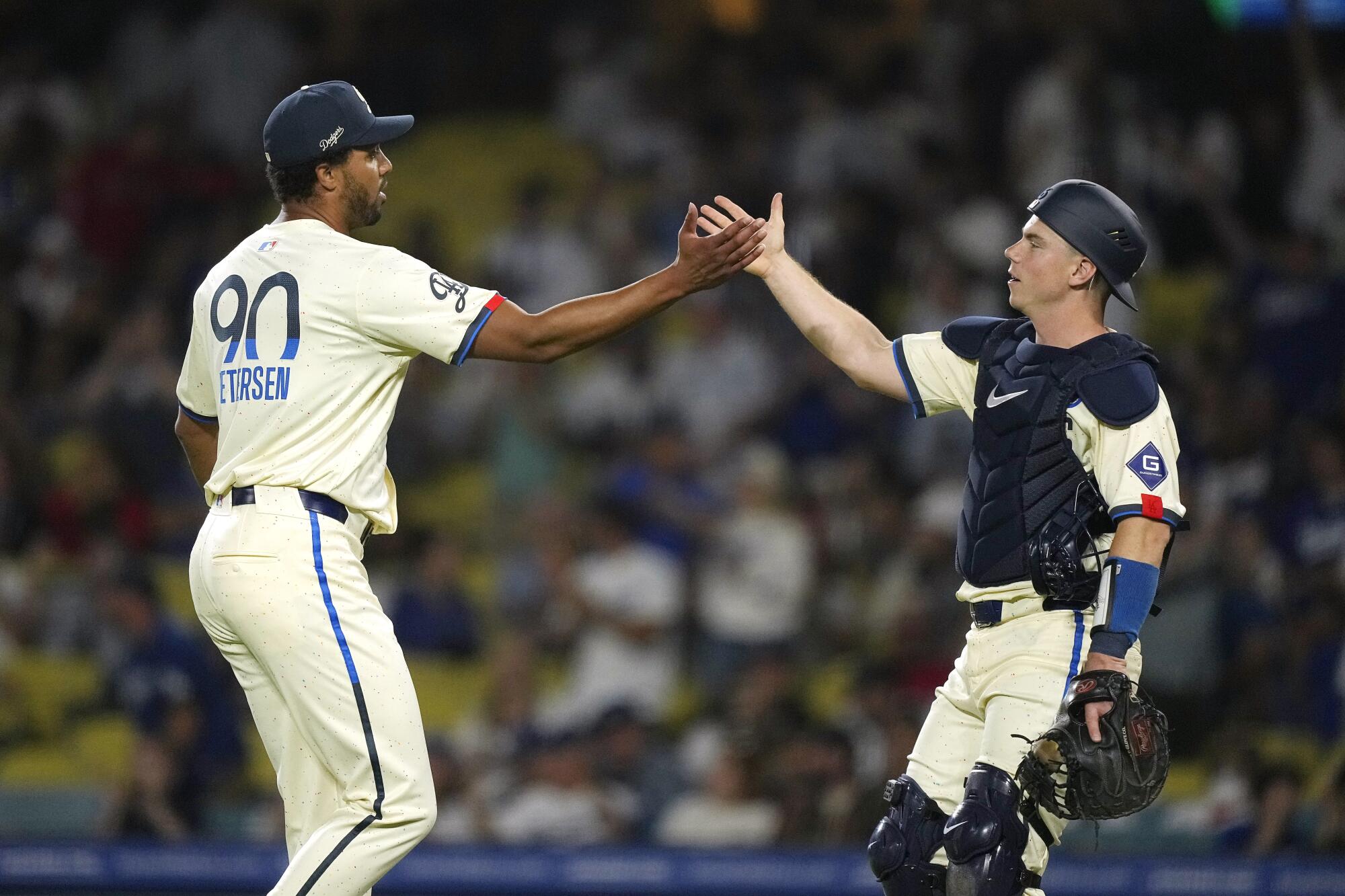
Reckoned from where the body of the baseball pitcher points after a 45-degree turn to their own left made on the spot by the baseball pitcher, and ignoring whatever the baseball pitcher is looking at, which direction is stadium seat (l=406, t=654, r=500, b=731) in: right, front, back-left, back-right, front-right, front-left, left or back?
front

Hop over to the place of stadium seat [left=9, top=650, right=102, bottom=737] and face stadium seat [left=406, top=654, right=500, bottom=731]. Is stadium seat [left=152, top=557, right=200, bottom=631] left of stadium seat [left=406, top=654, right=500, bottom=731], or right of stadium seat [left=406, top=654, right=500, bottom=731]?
left

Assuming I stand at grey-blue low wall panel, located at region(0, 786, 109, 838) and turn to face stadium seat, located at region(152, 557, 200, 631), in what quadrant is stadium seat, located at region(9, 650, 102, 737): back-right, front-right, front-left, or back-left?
front-left

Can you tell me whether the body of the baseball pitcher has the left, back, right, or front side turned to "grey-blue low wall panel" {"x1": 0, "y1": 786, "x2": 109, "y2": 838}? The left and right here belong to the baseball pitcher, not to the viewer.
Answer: left

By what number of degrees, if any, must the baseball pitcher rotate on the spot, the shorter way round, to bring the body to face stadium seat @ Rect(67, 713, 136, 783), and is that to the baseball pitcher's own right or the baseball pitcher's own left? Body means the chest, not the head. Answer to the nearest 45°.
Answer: approximately 45° to the baseball pitcher's own left

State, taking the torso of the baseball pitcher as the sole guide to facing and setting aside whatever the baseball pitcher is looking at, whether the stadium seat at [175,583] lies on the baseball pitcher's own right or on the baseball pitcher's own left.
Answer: on the baseball pitcher's own left

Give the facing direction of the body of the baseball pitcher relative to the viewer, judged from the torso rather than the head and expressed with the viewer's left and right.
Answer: facing away from the viewer and to the right of the viewer

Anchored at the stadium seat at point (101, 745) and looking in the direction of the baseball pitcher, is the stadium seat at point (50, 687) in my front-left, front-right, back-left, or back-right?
back-right

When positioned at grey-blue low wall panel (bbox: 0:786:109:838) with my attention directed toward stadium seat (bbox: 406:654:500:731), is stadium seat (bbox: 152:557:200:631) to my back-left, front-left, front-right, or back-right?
front-left
